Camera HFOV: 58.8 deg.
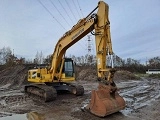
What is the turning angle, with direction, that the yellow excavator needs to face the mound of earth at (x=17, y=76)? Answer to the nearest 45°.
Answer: approximately 180°

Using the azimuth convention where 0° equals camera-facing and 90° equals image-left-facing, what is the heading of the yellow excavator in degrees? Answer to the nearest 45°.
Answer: approximately 315°
